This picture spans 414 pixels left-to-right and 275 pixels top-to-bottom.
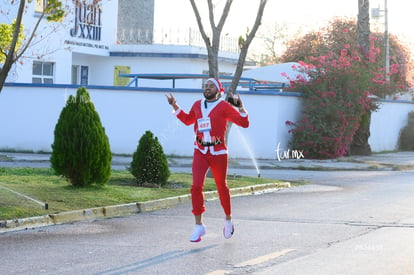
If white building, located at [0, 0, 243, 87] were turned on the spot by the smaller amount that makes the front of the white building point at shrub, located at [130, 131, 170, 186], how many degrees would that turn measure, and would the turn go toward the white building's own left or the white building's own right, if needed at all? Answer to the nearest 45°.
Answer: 0° — it already faces it

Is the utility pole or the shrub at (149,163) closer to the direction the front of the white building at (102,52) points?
the shrub

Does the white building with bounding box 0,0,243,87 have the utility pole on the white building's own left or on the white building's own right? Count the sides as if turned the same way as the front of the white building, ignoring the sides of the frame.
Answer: on the white building's own left

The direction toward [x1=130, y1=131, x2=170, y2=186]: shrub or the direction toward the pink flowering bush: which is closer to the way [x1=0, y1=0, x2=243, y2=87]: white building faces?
the shrub

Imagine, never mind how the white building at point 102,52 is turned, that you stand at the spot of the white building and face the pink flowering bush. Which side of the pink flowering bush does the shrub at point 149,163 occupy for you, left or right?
right

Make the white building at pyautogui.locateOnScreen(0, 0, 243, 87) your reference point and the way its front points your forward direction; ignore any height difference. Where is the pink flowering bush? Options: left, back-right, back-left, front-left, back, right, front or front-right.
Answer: front-left

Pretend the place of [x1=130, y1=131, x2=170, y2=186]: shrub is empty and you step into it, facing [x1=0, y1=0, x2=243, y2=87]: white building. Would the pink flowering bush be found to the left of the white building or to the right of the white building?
right

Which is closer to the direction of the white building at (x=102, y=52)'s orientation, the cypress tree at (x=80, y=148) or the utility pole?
the cypress tree

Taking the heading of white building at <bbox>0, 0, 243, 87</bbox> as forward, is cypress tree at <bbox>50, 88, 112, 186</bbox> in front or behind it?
in front

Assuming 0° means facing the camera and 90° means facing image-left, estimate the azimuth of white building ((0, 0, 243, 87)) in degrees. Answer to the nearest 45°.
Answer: approximately 0°
